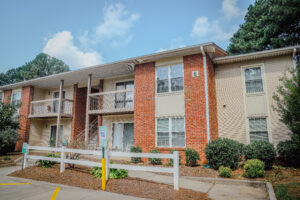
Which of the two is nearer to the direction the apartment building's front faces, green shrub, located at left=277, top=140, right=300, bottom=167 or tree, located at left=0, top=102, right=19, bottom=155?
the tree

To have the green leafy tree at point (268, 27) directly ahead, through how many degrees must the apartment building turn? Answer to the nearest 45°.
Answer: approximately 180°

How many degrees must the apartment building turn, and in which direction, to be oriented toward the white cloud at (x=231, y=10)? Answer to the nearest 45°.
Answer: approximately 180°

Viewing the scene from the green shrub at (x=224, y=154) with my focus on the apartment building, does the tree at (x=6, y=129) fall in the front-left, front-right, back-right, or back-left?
front-left

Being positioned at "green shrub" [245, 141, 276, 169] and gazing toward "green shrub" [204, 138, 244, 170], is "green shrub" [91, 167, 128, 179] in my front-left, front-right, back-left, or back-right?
front-left

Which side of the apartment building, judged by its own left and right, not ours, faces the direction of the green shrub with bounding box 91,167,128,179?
front

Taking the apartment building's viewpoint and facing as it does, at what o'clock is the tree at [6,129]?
The tree is roughly at 2 o'clock from the apartment building.

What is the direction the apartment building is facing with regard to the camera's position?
facing the viewer and to the left of the viewer

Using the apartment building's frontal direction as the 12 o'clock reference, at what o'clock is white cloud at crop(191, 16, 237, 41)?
The white cloud is roughly at 5 o'clock from the apartment building.
